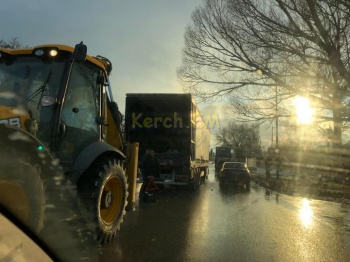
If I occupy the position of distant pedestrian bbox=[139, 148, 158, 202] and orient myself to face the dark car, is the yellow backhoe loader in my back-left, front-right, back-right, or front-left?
back-right

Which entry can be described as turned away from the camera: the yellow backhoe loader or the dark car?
the dark car

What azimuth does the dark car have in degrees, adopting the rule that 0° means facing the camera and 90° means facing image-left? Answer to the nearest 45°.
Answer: approximately 180°
